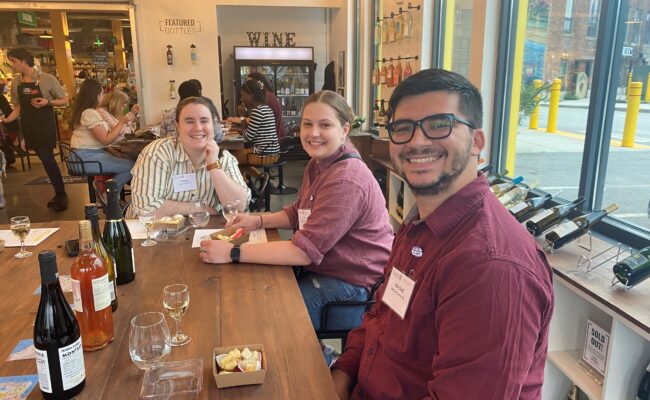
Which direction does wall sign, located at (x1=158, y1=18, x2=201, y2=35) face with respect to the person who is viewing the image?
facing the viewer

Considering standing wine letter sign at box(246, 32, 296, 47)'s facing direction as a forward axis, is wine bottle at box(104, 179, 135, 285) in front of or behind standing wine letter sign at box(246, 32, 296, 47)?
in front

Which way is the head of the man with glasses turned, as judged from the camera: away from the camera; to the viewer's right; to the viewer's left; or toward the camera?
toward the camera

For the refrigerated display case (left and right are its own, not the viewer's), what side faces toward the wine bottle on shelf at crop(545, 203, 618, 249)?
front

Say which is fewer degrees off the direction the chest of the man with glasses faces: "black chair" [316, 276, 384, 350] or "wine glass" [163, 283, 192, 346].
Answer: the wine glass

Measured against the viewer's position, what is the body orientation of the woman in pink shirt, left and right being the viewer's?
facing to the left of the viewer

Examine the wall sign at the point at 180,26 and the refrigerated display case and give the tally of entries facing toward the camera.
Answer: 2

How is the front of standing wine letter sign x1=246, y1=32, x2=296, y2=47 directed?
toward the camera

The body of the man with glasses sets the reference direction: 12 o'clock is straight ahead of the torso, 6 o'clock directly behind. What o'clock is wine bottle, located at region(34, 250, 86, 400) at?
The wine bottle is roughly at 1 o'clock from the man with glasses.

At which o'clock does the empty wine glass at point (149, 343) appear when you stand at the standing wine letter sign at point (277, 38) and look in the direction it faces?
The empty wine glass is roughly at 12 o'clock from the standing wine letter sign.

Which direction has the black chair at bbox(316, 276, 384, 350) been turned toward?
to the viewer's left

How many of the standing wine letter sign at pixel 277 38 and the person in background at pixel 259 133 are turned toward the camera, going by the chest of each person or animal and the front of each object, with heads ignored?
1

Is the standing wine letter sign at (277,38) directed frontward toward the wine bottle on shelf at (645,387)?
yes

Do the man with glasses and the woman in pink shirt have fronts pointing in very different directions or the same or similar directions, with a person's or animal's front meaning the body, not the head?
same or similar directions

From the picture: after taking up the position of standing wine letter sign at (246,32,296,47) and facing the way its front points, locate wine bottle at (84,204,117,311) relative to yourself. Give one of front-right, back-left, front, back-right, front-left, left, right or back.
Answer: front
